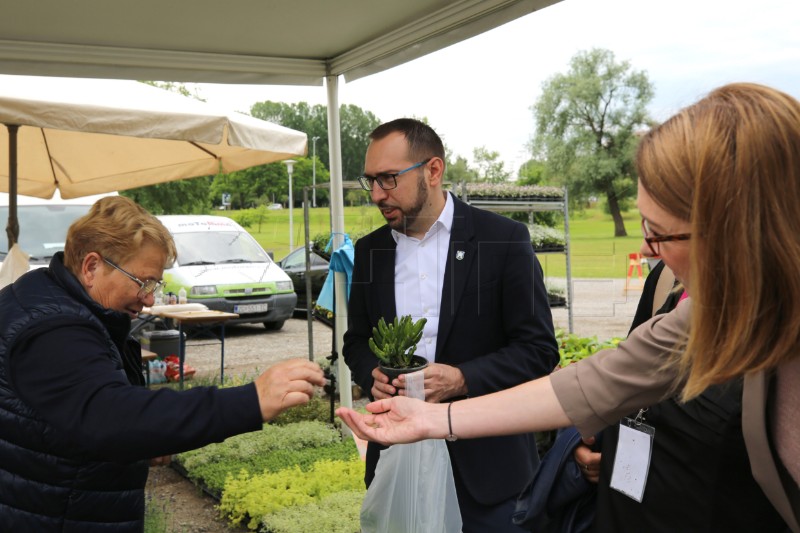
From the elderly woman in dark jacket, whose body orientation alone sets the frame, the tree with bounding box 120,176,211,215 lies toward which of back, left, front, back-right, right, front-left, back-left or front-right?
left

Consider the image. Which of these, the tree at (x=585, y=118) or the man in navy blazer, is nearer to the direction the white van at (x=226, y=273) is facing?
the man in navy blazer

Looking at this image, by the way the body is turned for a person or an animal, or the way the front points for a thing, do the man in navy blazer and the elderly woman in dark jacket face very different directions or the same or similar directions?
very different directions

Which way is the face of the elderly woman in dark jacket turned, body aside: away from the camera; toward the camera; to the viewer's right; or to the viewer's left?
to the viewer's right

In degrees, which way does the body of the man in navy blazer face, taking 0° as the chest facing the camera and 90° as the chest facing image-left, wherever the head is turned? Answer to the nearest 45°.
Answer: approximately 45°

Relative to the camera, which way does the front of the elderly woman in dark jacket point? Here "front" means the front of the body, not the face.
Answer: to the viewer's right

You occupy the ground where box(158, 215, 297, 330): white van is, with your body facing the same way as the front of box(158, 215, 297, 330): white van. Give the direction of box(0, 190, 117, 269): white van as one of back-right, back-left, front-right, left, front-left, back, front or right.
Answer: right

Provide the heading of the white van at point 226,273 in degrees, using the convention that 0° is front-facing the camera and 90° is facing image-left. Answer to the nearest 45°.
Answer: approximately 315°

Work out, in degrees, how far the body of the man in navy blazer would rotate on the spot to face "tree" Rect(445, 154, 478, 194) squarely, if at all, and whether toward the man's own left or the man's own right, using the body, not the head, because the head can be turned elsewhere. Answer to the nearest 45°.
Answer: approximately 135° to the man's own right

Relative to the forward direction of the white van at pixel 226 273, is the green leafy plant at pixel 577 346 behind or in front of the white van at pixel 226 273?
in front

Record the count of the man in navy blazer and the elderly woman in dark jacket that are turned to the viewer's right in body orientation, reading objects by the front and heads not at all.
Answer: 1
